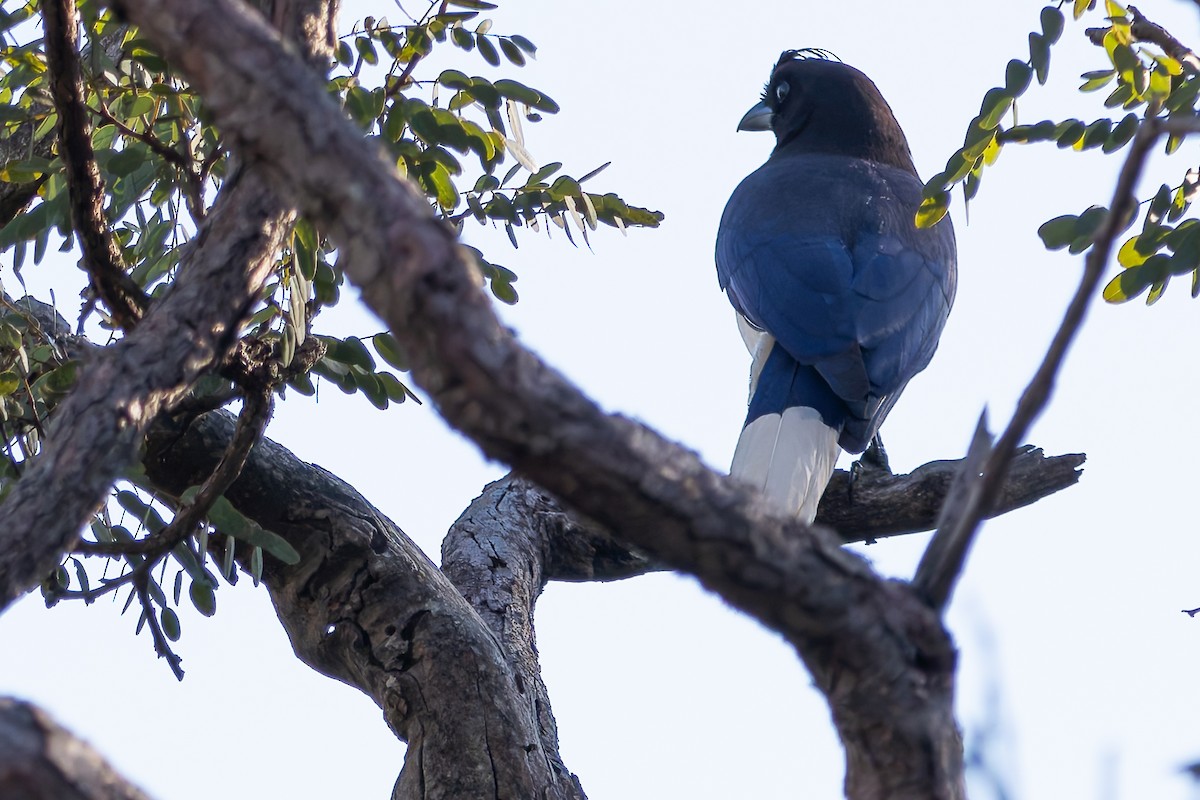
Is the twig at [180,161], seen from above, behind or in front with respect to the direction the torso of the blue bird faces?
behind

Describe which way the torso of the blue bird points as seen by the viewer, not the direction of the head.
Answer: away from the camera
